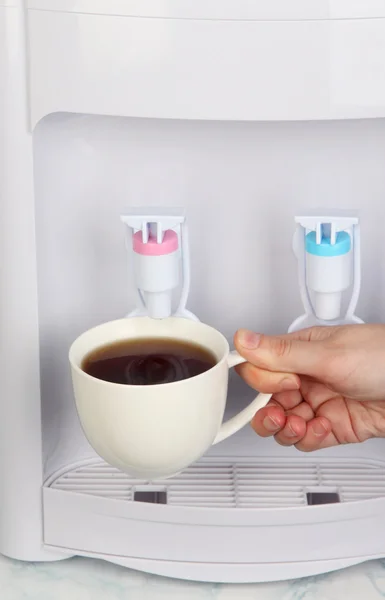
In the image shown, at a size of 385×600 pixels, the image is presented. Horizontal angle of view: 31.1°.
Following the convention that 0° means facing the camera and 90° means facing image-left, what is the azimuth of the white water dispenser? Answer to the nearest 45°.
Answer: approximately 0°
